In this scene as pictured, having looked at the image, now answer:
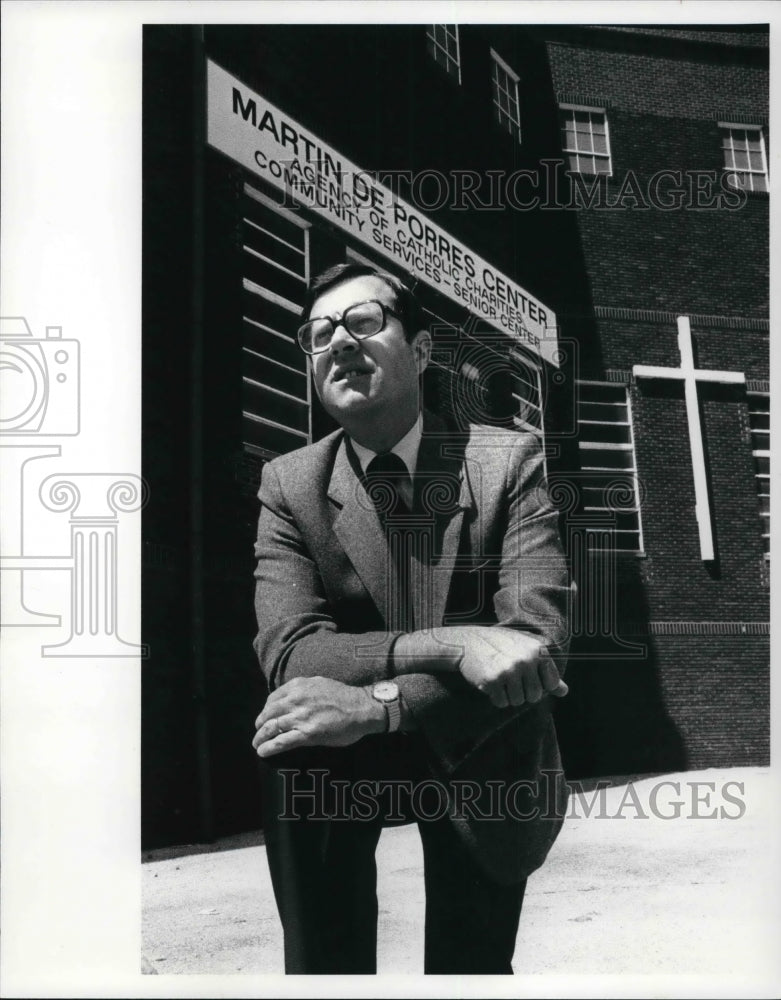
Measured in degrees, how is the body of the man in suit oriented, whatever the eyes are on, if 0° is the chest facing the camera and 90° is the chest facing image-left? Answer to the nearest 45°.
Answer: approximately 0°

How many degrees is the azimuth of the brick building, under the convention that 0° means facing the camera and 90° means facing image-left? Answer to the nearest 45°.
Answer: approximately 315°
